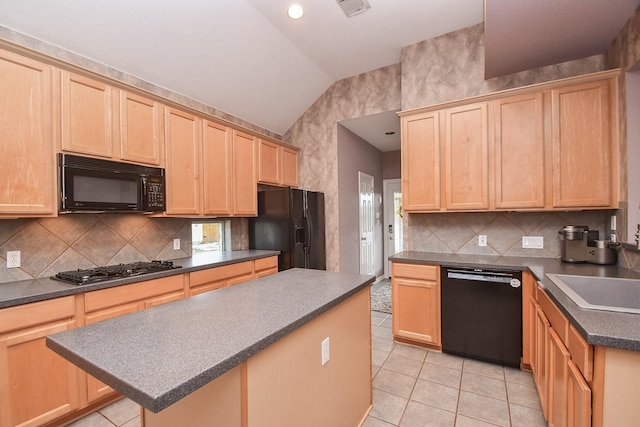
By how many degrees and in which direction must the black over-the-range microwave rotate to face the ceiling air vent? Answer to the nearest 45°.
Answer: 0° — it already faces it

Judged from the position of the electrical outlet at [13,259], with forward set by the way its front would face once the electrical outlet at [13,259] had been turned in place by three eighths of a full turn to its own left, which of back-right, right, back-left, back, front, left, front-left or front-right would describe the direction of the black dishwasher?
right

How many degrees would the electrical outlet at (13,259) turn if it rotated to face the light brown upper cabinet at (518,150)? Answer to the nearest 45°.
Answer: approximately 45° to its left
